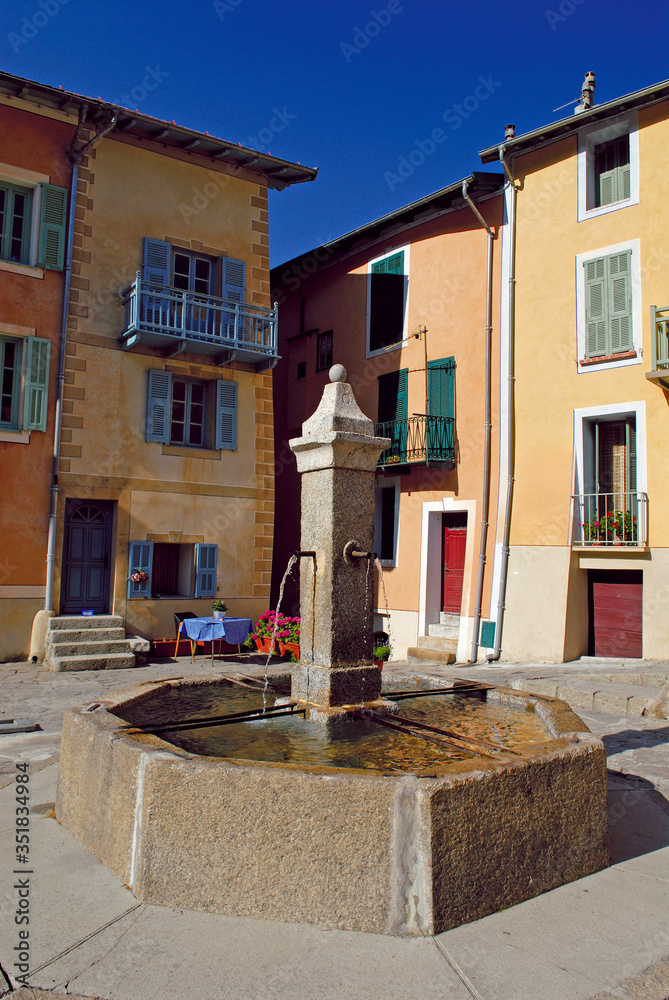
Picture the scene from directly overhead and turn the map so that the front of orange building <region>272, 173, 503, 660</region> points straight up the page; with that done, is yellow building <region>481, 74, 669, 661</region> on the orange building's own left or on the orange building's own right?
on the orange building's own left

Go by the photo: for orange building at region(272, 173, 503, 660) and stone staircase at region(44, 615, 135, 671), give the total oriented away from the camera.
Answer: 0

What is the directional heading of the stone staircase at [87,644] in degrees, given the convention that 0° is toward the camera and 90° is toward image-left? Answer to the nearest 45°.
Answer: approximately 0°

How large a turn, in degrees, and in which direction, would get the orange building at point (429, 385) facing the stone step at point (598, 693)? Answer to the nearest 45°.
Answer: approximately 45° to its left

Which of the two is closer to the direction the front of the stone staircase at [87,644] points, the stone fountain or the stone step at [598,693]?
the stone fountain

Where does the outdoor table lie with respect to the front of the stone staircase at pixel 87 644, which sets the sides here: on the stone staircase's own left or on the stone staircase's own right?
on the stone staircase's own left

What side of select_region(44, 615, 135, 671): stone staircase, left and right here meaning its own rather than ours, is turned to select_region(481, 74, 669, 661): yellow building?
left

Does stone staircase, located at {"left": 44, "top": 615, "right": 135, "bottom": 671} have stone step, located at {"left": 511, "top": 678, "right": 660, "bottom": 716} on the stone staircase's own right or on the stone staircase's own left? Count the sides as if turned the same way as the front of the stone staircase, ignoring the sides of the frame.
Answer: on the stone staircase's own left

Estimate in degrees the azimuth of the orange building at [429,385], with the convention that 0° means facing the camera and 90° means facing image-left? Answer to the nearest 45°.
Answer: approximately 45°

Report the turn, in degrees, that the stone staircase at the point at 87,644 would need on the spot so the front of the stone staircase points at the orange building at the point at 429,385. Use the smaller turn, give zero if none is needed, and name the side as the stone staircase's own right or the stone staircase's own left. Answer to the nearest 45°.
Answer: approximately 90° to the stone staircase's own left
